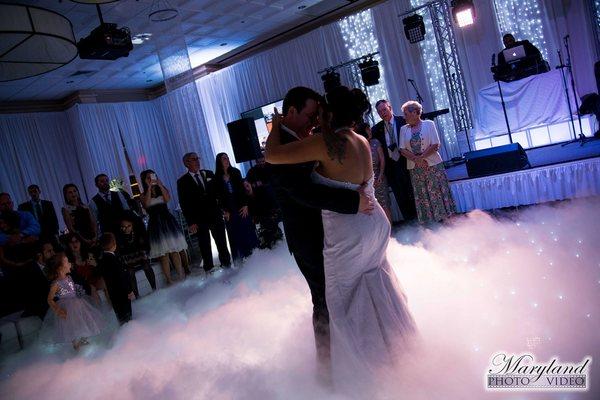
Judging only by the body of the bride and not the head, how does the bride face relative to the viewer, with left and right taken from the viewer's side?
facing away from the viewer and to the left of the viewer

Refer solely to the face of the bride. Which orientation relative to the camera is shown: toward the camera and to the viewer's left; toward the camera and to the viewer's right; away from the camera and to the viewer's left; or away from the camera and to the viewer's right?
away from the camera and to the viewer's left

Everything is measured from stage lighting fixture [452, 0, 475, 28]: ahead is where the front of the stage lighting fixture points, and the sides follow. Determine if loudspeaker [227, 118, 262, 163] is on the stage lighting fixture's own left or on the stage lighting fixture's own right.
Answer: on the stage lighting fixture's own right

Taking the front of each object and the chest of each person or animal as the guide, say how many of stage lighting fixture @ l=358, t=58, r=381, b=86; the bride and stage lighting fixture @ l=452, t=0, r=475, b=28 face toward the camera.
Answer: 2

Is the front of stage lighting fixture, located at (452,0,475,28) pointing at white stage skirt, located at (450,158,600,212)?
yes

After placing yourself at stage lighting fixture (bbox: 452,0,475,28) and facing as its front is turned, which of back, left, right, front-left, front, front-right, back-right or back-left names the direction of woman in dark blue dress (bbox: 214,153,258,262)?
front-right

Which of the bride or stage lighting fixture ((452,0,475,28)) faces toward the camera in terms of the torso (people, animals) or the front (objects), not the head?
the stage lighting fixture

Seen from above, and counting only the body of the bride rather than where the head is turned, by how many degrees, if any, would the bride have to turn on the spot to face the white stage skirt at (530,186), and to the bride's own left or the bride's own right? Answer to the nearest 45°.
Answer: approximately 90° to the bride's own right

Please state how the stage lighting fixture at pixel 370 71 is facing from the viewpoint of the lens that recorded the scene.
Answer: facing the viewer

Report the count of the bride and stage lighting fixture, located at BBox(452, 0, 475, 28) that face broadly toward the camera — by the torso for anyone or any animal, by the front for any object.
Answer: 1

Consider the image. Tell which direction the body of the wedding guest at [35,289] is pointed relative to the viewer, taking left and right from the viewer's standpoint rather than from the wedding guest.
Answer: facing the viewer and to the right of the viewer
